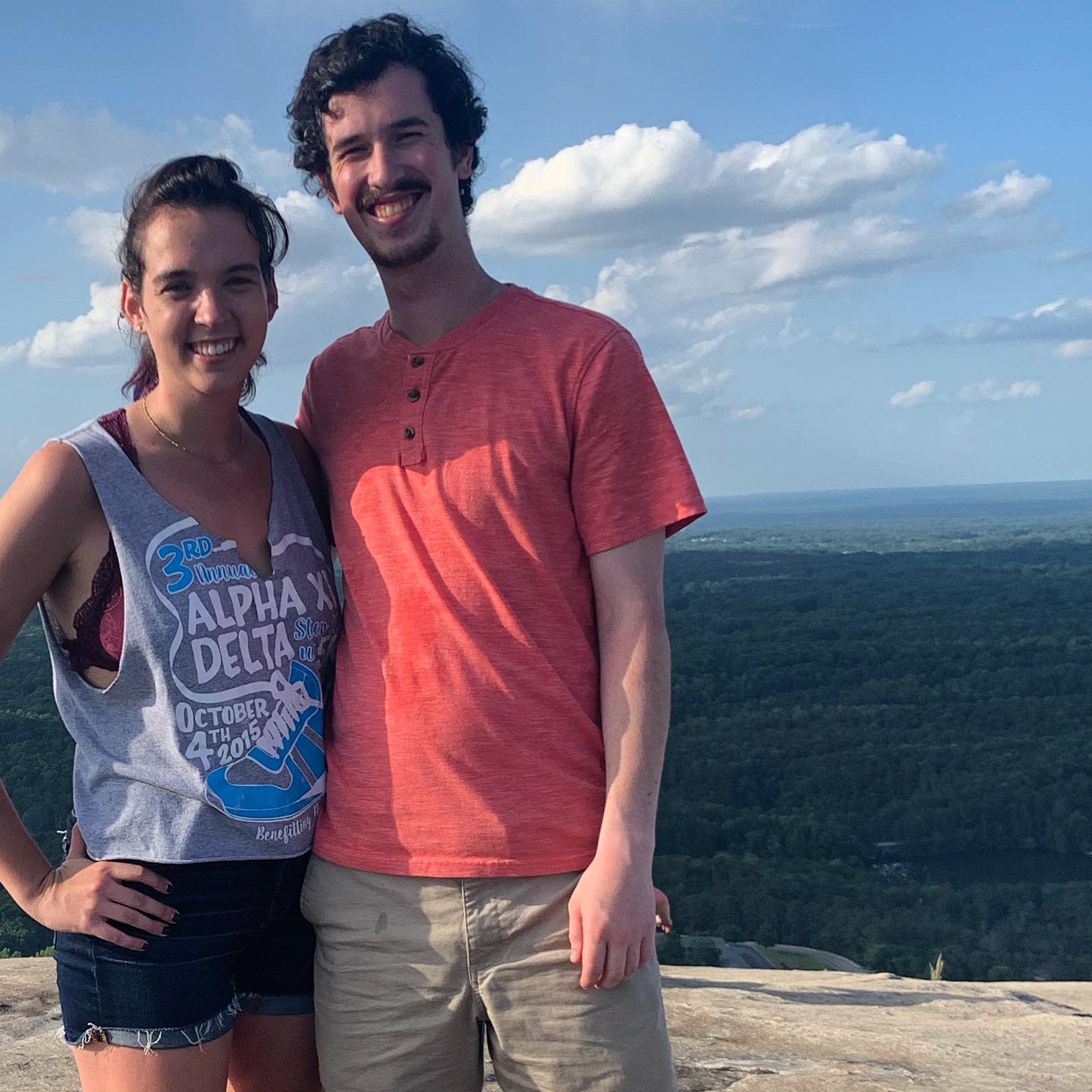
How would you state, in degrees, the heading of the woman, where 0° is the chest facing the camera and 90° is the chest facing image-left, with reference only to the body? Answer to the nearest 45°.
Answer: approximately 315°
